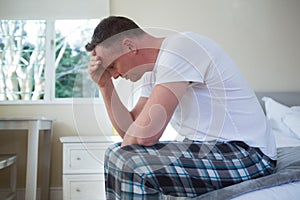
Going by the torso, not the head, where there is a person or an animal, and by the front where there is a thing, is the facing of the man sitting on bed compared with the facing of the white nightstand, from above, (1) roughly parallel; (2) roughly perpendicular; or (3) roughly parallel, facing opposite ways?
roughly perpendicular

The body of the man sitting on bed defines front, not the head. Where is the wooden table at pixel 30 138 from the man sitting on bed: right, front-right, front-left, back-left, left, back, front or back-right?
front-right

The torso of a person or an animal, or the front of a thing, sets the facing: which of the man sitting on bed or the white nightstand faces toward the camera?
the white nightstand

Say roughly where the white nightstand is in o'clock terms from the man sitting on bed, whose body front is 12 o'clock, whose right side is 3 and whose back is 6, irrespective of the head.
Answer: The white nightstand is roughly at 2 o'clock from the man sitting on bed.

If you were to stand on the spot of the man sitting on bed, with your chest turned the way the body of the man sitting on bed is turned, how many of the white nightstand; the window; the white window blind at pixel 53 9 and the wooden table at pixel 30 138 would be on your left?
0

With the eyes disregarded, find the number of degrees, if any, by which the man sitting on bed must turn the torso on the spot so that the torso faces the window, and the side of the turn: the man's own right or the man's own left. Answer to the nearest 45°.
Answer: approximately 45° to the man's own right

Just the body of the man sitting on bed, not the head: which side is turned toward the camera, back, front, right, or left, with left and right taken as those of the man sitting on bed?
left

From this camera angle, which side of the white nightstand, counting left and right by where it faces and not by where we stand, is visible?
front

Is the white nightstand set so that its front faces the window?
no

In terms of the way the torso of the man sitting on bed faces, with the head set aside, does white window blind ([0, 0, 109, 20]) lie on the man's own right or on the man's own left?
on the man's own right
